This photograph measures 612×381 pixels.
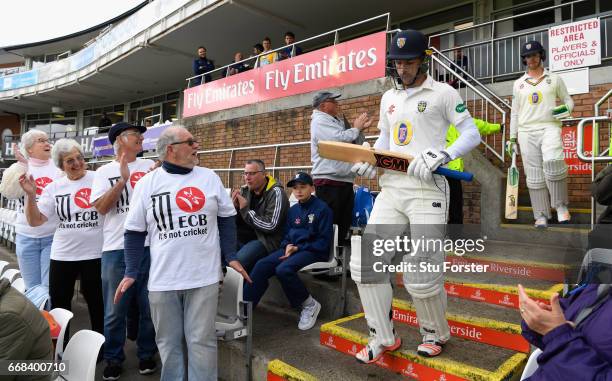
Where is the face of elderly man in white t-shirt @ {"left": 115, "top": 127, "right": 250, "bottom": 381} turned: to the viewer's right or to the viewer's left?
to the viewer's right

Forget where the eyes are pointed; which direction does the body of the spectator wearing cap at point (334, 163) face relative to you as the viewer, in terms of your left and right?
facing to the right of the viewer

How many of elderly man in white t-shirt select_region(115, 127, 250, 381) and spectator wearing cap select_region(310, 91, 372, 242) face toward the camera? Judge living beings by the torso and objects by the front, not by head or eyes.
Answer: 1

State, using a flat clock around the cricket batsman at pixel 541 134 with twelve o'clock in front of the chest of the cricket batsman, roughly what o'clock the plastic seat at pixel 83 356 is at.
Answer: The plastic seat is roughly at 1 o'clock from the cricket batsman.

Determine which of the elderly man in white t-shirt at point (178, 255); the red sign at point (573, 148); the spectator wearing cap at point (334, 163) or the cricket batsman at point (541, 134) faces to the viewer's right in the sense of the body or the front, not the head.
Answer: the spectator wearing cap

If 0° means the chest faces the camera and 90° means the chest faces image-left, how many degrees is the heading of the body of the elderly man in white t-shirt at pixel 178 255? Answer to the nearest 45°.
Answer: approximately 0°

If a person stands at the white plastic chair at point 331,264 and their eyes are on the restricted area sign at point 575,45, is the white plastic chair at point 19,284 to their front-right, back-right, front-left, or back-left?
back-left
